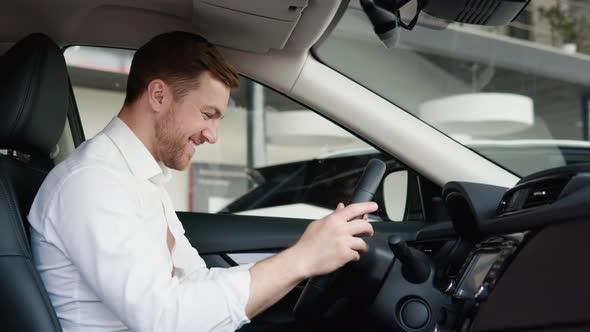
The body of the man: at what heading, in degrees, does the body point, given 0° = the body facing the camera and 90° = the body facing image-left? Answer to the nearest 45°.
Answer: approximately 270°
